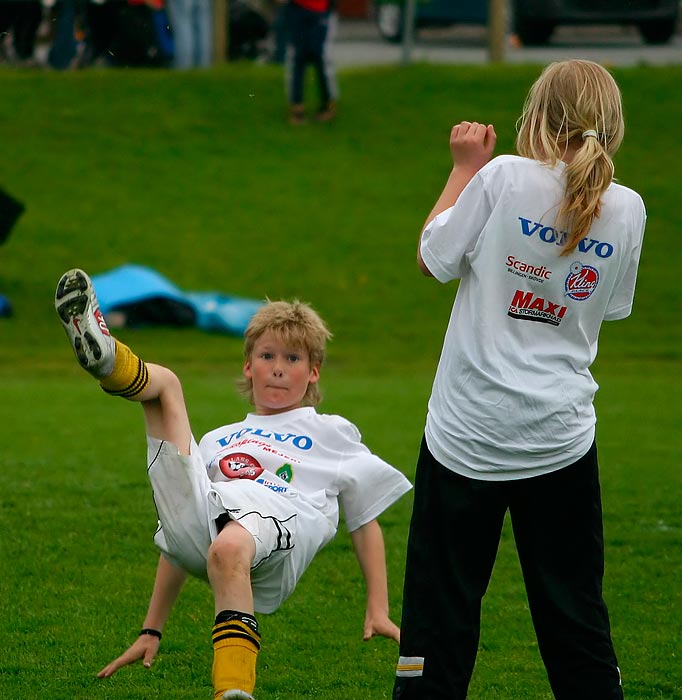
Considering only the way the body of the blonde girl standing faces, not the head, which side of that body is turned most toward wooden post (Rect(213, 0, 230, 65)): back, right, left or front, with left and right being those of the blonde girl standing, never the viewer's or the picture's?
front

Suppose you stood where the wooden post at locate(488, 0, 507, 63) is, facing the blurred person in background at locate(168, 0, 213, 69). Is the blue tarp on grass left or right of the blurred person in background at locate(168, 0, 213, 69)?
left

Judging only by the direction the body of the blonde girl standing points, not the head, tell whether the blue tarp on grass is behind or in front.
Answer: in front

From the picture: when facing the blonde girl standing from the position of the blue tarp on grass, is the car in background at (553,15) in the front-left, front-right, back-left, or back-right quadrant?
back-left

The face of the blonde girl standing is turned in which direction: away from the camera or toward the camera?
away from the camera

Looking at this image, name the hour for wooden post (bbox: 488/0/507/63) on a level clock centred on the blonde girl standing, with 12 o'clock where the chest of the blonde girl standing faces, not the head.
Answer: The wooden post is roughly at 12 o'clock from the blonde girl standing.

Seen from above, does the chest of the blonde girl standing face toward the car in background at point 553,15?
yes

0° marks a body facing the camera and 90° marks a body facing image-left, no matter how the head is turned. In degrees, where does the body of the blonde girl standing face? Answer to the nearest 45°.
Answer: approximately 180°

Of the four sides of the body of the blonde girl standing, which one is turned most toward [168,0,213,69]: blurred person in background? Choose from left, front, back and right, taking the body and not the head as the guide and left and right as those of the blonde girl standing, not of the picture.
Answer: front
